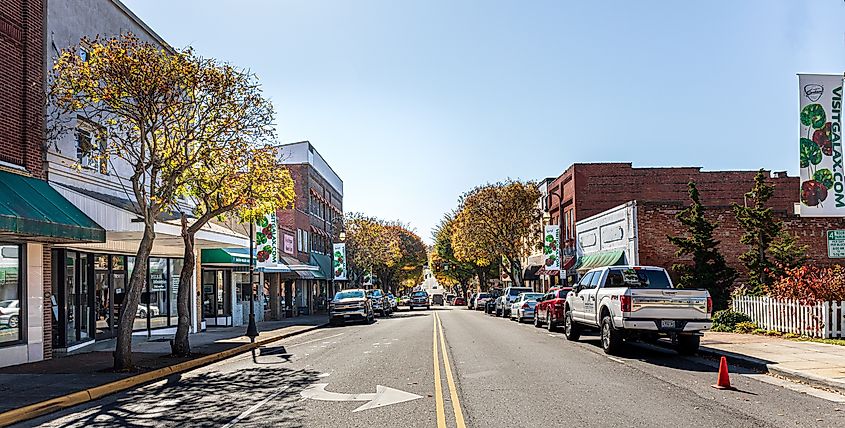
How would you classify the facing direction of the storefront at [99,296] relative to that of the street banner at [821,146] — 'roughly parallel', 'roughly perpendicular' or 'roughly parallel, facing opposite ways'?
roughly perpendicular

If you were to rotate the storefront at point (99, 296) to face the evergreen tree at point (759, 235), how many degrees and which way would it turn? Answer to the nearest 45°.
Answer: approximately 45° to its left

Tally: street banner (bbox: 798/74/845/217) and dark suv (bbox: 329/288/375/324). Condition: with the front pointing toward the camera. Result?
2

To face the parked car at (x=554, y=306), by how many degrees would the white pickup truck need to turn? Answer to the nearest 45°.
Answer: approximately 45° to its right

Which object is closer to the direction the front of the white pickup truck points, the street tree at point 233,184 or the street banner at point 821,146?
the street tree

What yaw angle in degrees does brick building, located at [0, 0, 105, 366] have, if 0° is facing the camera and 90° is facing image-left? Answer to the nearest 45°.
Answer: approximately 315°

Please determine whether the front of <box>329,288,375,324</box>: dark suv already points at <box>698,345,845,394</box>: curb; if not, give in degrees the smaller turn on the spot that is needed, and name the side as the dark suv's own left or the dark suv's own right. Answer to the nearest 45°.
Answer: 0° — it already faces it
